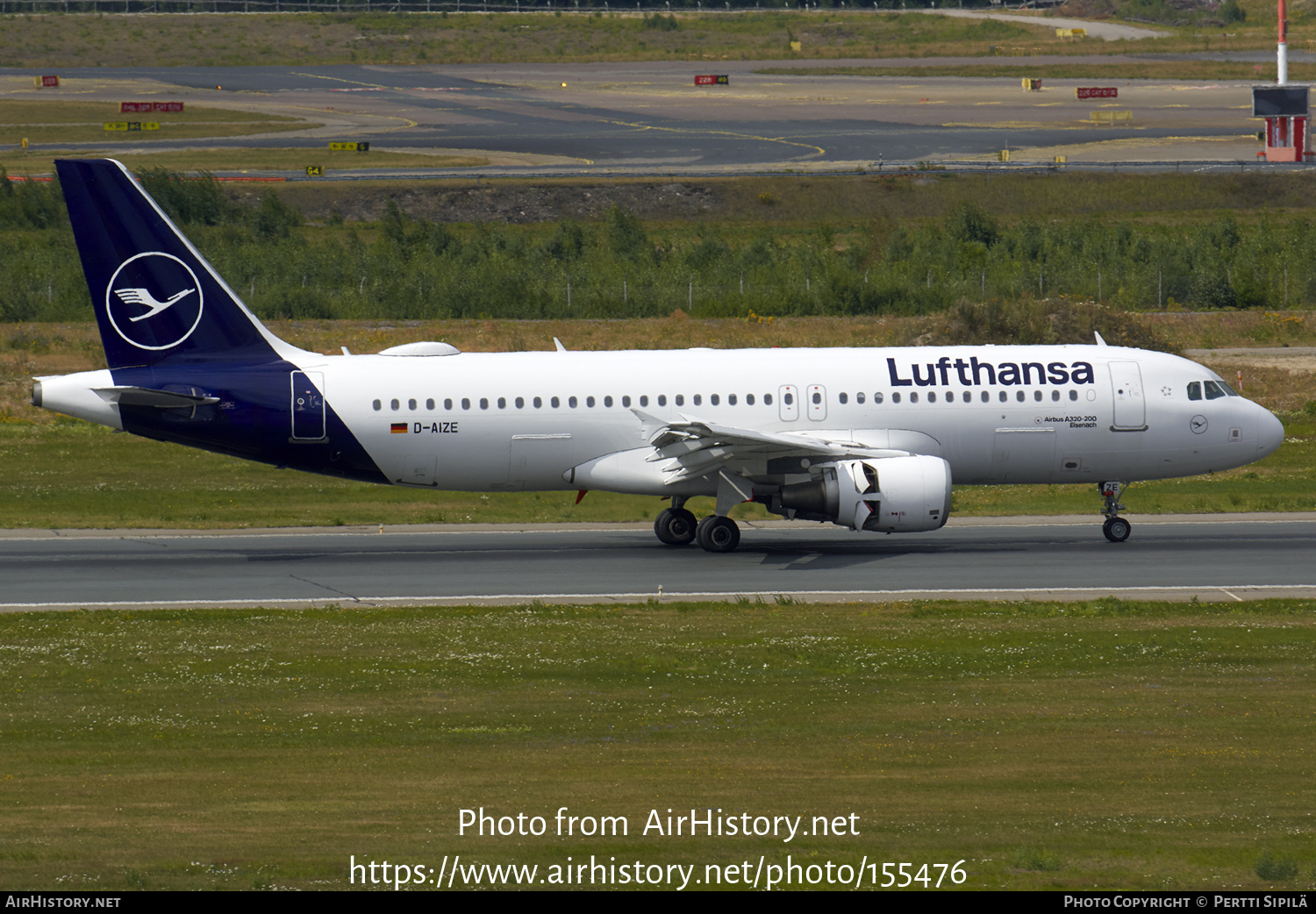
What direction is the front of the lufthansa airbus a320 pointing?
to the viewer's right
